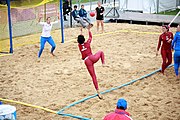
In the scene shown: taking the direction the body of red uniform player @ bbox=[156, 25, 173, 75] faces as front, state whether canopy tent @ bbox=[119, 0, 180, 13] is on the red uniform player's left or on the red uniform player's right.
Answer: on the red uniform player's right

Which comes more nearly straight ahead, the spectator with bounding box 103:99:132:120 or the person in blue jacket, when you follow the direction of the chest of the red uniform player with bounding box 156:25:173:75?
the spectator

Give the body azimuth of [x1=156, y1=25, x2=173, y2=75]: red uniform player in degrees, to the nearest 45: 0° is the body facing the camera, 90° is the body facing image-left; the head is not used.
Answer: approximately 45°

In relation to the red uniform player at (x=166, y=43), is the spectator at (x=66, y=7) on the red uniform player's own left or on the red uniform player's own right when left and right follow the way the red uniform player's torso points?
on the red uniform player's own right

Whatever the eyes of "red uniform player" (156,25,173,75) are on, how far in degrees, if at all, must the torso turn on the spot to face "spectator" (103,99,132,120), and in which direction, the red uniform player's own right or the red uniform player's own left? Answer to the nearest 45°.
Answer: approximately 45° to the red uniform player's own left

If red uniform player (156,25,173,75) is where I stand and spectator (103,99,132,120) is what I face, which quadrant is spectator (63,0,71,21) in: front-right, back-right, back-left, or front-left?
back-right

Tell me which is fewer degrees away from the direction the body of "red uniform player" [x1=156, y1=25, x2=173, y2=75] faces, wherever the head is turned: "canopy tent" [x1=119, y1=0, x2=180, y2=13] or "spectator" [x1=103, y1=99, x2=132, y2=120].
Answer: the spectator
